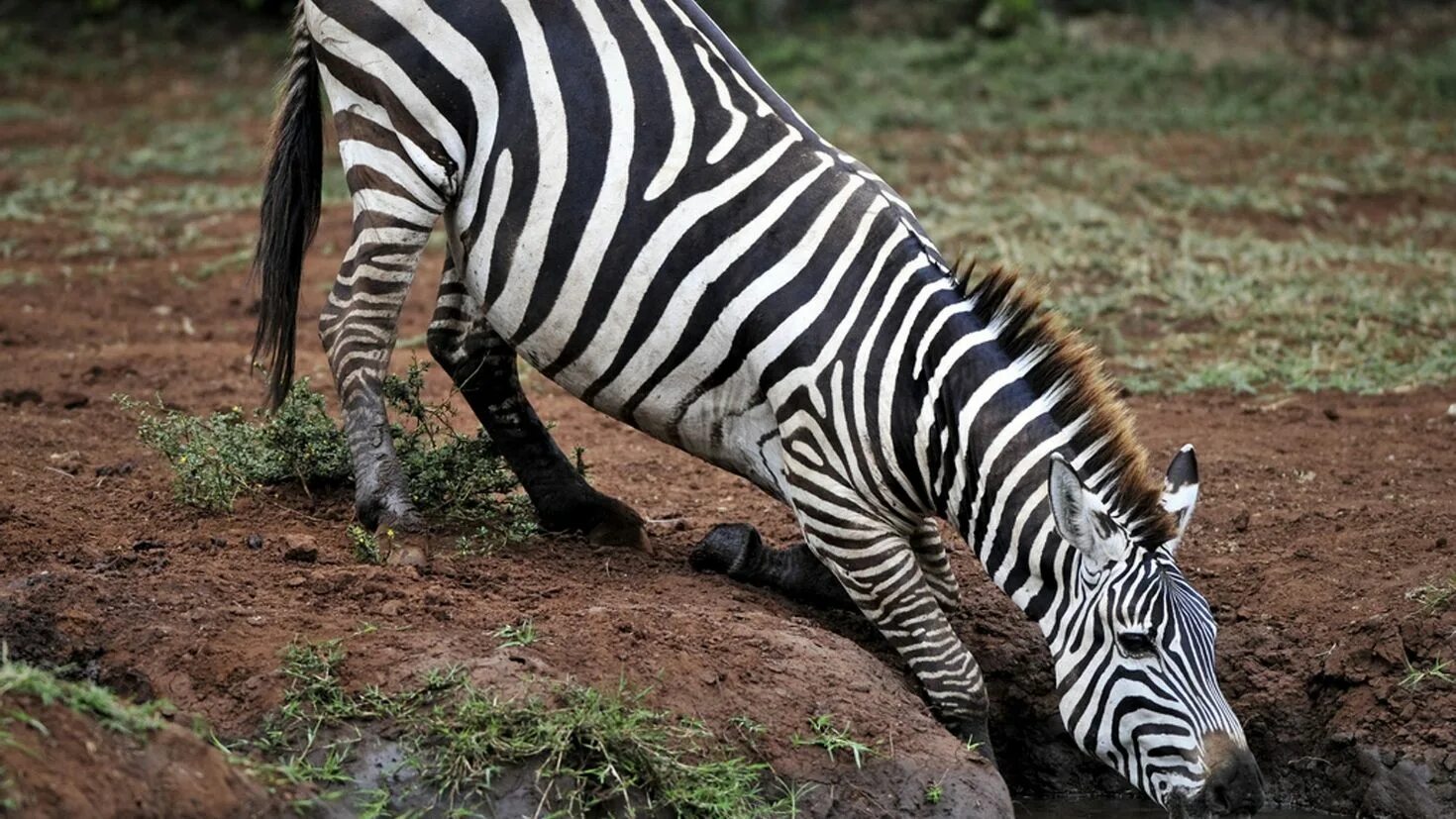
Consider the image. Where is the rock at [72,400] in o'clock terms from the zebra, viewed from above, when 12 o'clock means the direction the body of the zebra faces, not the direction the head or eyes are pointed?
The rock is roughly at 7 o'clock from the zebra.

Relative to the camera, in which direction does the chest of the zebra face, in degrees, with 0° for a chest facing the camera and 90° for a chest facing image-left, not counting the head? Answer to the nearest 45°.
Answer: approximately 270°

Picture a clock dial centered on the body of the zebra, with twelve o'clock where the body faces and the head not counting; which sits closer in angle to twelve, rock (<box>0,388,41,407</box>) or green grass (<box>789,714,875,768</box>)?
the green grass

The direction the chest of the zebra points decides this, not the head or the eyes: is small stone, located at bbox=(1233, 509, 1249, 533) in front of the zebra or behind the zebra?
in front

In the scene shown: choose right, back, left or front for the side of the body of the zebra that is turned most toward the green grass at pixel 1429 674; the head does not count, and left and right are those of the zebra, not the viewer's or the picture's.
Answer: front

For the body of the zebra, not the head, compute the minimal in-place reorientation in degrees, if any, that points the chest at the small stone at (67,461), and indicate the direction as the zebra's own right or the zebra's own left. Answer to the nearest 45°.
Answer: approximately 180°

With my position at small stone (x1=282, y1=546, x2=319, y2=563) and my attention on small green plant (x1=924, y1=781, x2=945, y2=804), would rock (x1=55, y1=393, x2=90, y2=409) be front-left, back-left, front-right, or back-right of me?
back-left

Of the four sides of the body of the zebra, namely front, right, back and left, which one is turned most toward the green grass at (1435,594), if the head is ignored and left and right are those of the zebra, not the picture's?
front

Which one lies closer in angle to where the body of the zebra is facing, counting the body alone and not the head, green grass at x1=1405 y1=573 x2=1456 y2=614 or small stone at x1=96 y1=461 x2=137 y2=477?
the green grass

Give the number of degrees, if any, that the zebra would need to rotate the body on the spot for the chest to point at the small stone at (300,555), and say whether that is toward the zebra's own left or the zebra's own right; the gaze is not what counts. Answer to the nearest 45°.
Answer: approximately 180°

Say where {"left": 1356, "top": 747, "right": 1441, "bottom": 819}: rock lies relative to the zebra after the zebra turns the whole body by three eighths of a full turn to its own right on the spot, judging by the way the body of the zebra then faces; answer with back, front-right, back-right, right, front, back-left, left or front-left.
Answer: back-left
